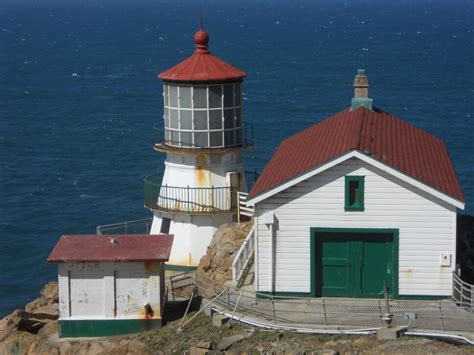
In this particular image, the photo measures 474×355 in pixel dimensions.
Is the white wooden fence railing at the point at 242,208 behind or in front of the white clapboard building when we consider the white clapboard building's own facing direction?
behind

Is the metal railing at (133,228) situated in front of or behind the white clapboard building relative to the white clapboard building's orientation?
behind

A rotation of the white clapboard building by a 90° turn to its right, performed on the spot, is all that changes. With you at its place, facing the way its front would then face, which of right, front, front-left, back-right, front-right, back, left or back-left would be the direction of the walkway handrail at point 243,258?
front-right

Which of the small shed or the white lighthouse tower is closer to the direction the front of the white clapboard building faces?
the small shed

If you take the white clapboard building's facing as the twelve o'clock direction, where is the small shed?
The small shed is roughly at 3 o'clock from the white clapboard building.

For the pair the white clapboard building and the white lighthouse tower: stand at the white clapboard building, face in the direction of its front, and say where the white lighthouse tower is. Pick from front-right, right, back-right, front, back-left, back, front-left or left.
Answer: back-right

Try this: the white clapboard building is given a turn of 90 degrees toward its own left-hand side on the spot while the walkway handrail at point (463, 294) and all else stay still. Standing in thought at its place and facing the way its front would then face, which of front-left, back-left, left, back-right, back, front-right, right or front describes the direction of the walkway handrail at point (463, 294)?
front

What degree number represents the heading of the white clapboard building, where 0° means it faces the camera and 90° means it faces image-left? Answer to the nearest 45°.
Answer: approximately 0°
